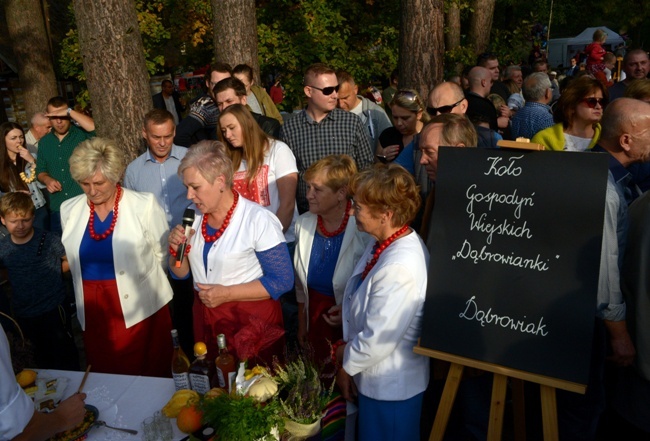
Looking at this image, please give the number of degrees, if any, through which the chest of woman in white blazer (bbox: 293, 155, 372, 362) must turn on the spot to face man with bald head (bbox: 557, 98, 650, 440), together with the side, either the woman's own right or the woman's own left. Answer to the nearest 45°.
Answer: approximately 135° to the woman's own left

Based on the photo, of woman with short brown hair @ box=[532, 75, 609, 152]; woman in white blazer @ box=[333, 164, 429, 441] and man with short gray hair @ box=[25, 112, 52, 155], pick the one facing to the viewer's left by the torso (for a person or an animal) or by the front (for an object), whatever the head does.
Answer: the woman in white blazer

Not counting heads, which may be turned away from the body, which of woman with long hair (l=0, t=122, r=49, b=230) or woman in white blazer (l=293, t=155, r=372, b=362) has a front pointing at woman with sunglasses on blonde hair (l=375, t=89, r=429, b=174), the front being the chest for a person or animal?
woman with long hair (l=0, t=122, r=49, b=230)

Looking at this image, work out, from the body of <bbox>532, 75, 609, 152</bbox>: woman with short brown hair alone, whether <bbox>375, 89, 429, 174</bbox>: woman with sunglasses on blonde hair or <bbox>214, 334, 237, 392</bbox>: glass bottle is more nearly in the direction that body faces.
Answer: the glass bottle

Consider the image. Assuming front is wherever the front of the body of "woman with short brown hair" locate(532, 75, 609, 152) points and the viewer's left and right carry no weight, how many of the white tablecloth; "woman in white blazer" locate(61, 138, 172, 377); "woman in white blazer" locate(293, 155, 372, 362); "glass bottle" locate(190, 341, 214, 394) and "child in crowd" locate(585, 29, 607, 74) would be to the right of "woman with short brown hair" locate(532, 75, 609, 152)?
4

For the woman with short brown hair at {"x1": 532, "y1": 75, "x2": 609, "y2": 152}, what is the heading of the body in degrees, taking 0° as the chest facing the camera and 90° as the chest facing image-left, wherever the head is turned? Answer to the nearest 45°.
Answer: approximately 315°

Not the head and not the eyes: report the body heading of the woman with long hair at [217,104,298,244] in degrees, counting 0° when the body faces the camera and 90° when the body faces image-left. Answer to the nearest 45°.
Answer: approximately 45°

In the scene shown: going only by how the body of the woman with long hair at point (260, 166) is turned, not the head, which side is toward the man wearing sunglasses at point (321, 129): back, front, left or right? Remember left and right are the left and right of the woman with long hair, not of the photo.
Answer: back

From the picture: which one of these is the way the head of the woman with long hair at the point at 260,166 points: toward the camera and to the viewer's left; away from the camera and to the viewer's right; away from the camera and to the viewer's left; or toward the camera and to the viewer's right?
toward the camera and to the viewer's left

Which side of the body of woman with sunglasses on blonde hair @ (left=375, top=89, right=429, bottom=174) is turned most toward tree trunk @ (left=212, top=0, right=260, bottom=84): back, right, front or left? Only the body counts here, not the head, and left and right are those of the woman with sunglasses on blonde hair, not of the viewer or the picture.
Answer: right

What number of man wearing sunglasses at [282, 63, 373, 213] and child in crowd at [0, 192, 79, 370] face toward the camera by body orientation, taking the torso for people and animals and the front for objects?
2

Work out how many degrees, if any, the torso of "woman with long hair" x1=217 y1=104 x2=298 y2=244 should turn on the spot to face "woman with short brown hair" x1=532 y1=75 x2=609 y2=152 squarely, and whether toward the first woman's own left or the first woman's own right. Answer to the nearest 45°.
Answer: approximately 135° to the first woman's own left

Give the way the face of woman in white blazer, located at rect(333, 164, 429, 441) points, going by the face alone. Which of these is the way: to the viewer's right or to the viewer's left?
to the viewer's left
